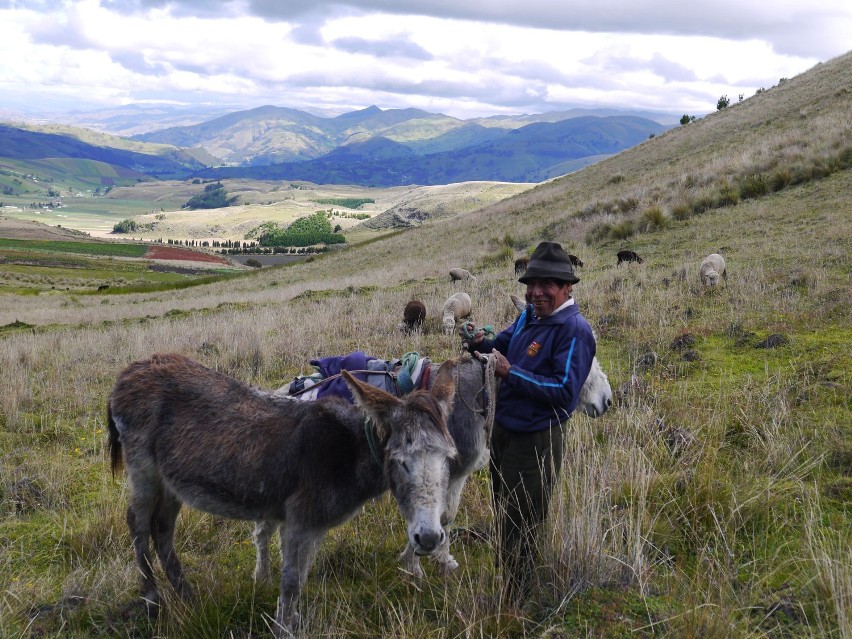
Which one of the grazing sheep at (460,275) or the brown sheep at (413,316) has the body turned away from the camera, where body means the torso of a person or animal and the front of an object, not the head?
the brown sheep

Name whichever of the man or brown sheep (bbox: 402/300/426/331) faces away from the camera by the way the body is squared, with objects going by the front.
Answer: the brown sheep

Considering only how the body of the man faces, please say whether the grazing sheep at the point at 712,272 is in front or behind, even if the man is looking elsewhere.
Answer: behind

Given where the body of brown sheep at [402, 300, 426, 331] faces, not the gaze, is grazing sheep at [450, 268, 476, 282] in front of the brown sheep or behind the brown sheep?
in front

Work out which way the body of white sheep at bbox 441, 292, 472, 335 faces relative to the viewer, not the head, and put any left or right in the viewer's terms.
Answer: facing the viewer and to the left of the viewer

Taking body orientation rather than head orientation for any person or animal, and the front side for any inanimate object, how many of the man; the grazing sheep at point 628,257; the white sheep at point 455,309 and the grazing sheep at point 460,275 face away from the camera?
0
